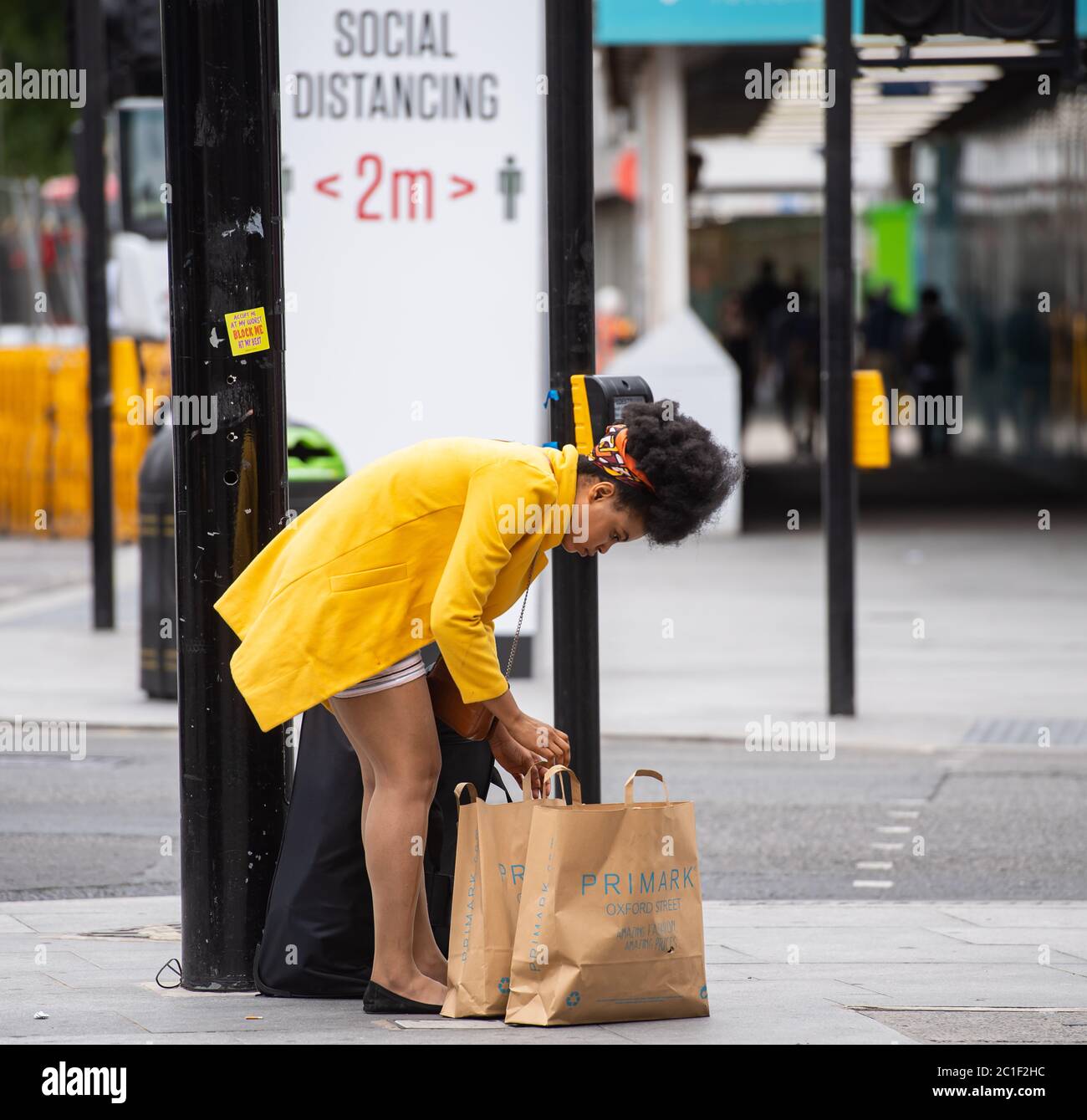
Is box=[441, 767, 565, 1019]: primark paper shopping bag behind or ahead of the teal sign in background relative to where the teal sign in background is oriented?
ahead

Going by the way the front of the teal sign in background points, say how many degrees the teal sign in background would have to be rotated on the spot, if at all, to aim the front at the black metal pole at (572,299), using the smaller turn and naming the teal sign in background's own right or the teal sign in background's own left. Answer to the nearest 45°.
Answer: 0° — it already faces it

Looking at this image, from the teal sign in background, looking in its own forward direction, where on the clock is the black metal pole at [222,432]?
The black metal pole is roughly at 12 o'clock from the teal sign in background.

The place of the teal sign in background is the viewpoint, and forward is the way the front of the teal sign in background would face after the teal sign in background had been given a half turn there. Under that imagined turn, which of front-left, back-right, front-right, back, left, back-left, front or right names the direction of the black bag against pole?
back

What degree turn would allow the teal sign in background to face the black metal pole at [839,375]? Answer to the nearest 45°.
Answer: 0° — it already faces it

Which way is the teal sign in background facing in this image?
toward the camera

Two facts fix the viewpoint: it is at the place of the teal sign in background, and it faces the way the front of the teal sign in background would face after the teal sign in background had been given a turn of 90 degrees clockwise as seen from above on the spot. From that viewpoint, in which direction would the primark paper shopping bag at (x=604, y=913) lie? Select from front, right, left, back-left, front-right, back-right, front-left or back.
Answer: left

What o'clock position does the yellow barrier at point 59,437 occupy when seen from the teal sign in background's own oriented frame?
The yellow barrier is roughly at 3 o'clock from the teal sign in background.
